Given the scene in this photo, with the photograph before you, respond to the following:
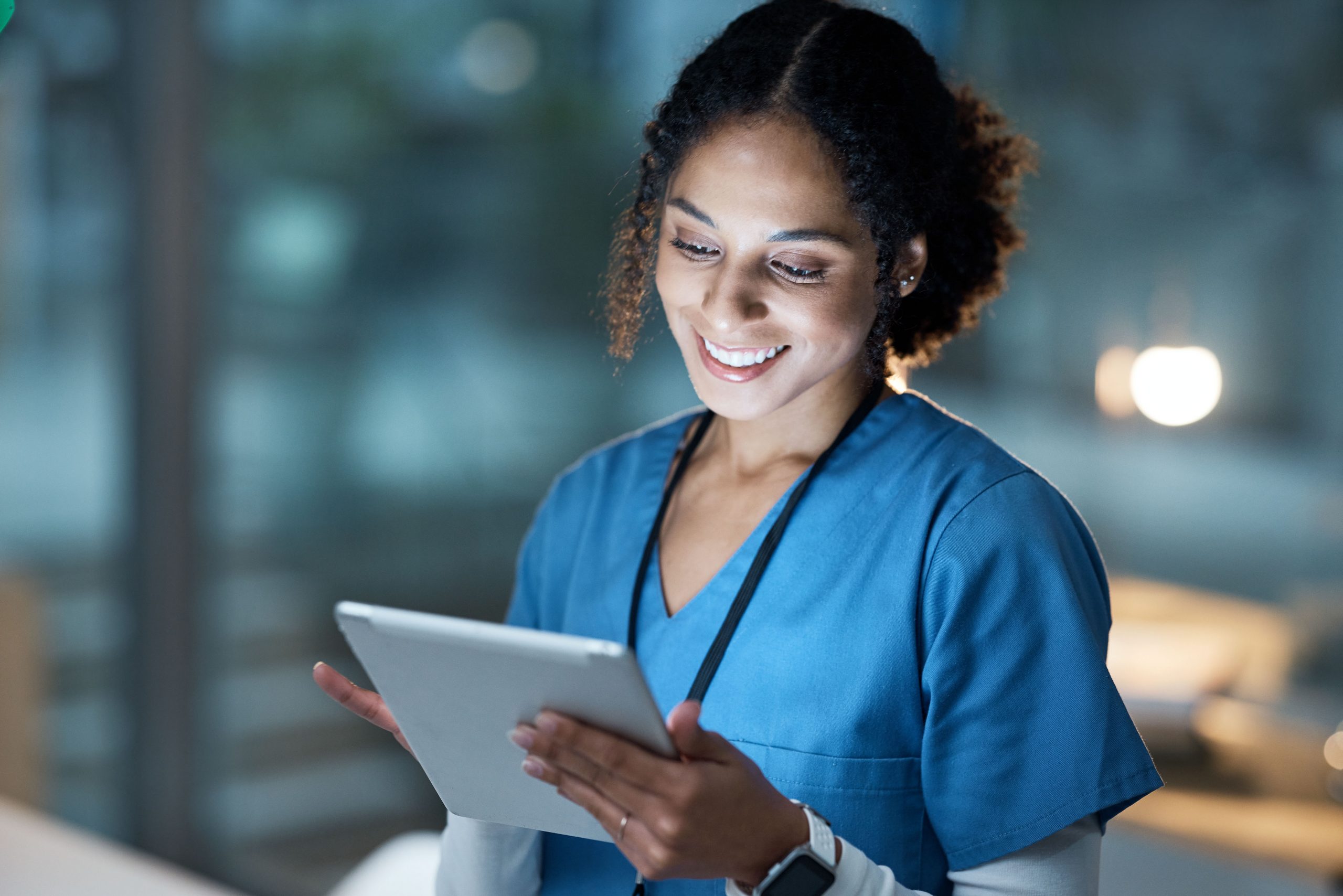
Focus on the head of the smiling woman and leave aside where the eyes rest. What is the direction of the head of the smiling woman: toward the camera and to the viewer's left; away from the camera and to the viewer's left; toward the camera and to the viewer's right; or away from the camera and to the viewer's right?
toward the camera and to the viewer's left

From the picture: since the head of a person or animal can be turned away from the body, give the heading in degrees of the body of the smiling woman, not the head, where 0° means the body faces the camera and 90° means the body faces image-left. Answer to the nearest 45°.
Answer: approximately 45°
